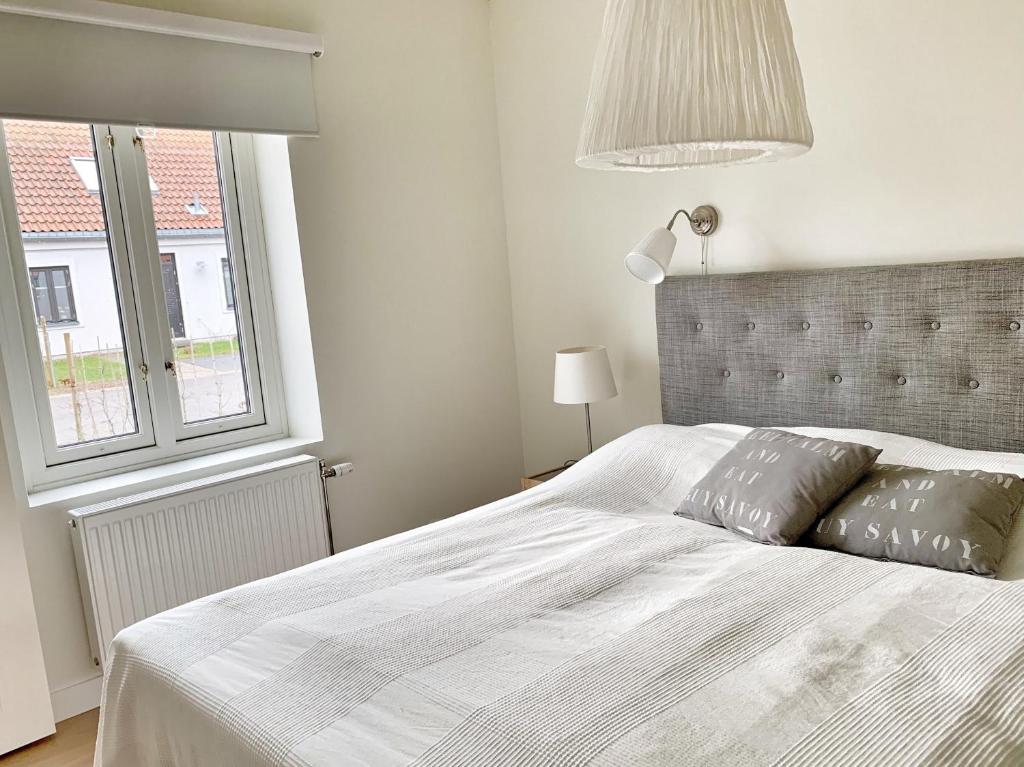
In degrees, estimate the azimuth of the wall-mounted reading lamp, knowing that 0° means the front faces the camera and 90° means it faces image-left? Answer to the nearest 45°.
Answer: approximately 45°

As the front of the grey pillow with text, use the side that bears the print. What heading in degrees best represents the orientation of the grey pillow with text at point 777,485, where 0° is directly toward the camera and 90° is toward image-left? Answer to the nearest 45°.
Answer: approximately 45°

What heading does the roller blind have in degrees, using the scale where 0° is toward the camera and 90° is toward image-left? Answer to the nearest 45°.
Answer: approximately 315°

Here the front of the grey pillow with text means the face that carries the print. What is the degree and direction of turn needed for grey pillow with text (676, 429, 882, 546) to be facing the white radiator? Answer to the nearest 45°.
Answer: approximately 45° to its right
